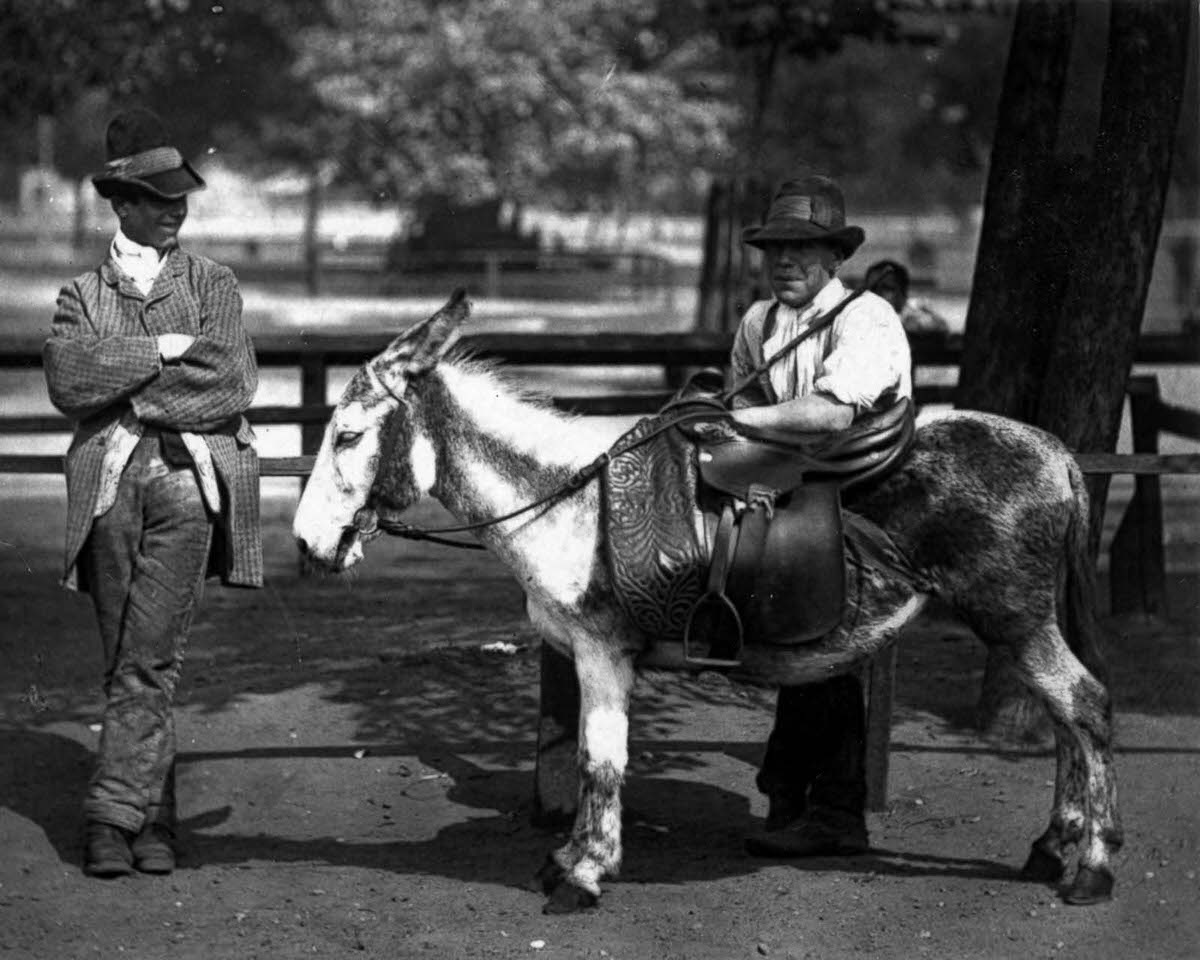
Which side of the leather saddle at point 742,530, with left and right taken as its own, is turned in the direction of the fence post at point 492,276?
right

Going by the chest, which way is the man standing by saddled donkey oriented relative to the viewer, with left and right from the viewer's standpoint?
facing the viewer and to the left of the viewer

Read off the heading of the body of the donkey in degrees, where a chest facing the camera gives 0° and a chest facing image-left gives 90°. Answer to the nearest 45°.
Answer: approximately 90°

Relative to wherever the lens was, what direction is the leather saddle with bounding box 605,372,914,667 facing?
facing to the left of the viewer

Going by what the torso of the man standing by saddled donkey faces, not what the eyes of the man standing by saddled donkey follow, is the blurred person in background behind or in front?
behind

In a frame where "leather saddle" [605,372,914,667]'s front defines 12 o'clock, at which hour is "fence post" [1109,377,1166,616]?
The fence post is roughly at 4 o'clock from the leather saddle.

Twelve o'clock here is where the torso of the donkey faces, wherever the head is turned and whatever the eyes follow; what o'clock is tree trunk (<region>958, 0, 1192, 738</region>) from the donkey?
The tree trunk is roughly at 4 o'clock from the donkey.
